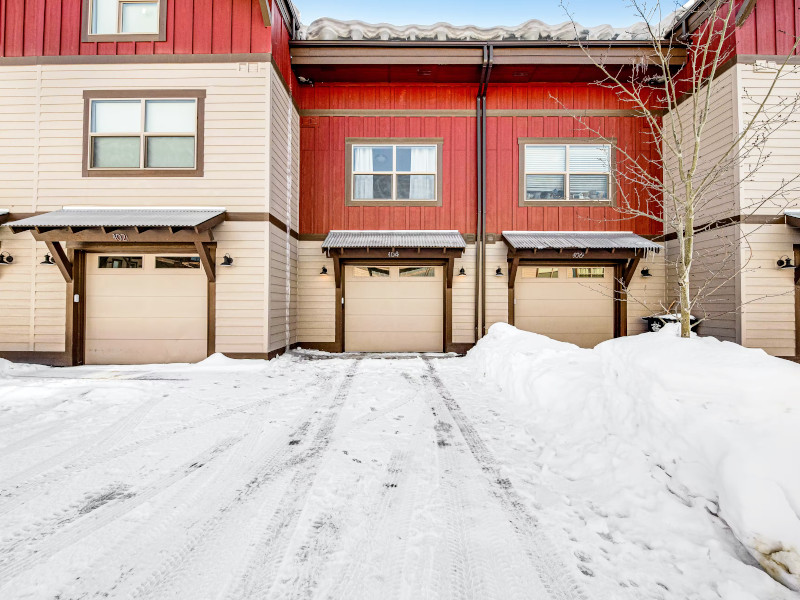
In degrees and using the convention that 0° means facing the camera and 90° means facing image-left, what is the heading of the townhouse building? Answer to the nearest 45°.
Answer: approximately 0°
